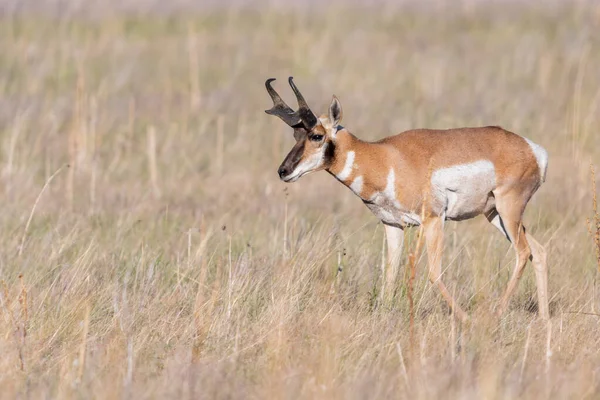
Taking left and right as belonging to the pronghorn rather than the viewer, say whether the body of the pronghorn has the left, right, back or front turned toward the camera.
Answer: left

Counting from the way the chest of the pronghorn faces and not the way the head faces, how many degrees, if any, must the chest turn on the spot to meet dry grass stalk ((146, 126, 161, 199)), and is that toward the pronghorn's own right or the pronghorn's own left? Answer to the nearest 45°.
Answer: approximately 45° to the pronghorn's own right
